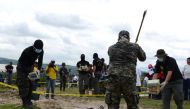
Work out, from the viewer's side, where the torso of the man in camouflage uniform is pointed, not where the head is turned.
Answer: away from the camera

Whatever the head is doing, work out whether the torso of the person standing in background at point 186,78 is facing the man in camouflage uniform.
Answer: yes

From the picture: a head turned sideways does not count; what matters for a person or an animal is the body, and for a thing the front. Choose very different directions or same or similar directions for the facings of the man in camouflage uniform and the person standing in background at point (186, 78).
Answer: very different directions
